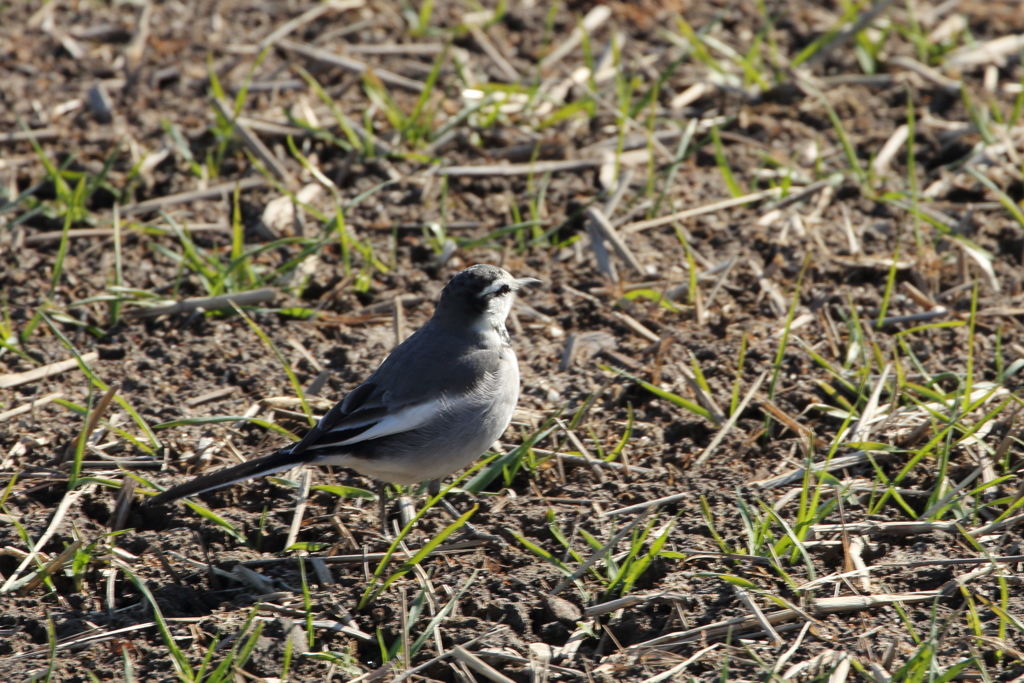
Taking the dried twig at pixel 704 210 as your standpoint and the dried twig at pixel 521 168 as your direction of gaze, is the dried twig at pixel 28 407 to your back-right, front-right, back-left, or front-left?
front-left

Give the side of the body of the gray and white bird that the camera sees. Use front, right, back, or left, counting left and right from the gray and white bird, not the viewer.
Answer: right

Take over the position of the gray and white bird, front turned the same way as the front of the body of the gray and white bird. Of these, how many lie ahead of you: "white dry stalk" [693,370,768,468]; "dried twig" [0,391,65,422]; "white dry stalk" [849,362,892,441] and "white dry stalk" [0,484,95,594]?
2

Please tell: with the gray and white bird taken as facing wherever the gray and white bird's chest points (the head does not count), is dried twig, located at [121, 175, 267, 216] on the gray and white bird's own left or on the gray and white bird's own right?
on the gray and white bird's own left

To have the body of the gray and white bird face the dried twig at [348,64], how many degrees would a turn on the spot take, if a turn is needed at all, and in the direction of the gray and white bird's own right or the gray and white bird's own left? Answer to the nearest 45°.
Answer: approximately 90° to the gray and white bird's own left

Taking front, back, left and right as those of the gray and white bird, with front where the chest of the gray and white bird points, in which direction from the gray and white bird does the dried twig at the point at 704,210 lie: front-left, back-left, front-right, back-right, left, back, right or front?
front-left

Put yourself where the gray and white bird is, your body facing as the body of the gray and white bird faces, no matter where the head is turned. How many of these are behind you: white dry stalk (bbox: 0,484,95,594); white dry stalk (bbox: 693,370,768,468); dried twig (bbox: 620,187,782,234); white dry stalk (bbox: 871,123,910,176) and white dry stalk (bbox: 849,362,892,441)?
1

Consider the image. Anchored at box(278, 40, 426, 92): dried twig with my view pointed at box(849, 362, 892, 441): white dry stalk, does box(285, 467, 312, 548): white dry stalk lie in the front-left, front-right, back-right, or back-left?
front-right

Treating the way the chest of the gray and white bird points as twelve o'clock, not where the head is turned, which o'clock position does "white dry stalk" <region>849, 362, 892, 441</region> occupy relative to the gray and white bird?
The white dry stalk is roughly at 12 o'clock from the gray and white bird.

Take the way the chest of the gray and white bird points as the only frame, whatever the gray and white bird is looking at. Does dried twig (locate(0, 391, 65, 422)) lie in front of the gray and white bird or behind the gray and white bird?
behind

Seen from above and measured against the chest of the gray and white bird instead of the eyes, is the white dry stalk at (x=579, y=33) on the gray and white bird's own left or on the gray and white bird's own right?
on the gray and white bird's own left

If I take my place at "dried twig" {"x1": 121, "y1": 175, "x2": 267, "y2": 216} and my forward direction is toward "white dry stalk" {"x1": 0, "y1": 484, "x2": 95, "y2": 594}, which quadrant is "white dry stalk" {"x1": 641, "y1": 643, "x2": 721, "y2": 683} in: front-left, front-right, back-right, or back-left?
front-left
